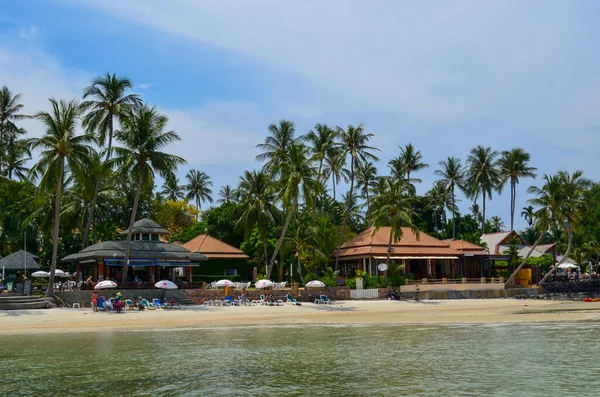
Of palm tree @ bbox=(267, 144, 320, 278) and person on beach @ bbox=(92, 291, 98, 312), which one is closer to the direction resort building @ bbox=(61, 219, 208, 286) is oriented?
the person on beach

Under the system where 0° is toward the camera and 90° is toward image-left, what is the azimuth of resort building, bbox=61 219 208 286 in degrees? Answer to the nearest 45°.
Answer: approximately 0°

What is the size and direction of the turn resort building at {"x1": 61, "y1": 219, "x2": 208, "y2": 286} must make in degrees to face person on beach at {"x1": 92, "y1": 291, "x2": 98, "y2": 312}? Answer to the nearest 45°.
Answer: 0° — it already faces them

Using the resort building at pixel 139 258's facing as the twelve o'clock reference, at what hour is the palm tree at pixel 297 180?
The palm tree is roughly at 9 o'clock from the resort building.

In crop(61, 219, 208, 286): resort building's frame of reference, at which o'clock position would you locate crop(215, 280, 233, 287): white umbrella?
The white umbrella is roughly at 10 o'clock from the resort building.
